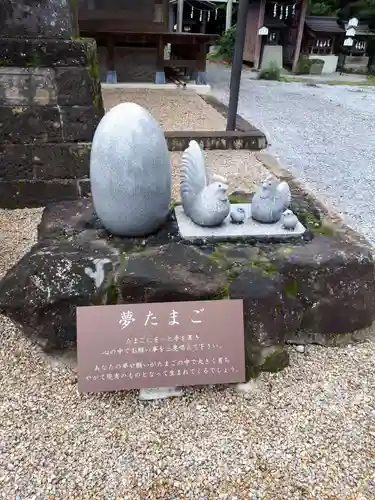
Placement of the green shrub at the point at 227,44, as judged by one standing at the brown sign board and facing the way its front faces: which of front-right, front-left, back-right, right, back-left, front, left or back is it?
back

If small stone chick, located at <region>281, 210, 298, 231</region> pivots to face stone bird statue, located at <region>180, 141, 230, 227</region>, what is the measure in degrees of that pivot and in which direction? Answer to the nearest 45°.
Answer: approximately 45° to its right

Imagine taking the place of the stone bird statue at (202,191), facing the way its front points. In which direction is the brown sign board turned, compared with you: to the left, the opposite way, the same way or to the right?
to the right

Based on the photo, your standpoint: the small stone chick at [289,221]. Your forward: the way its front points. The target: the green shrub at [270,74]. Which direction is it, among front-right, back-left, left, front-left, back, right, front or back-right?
back-right

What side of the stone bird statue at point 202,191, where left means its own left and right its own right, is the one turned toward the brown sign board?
right

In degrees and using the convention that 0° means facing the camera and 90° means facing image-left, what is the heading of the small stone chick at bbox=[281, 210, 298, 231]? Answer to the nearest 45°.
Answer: approximately 45°

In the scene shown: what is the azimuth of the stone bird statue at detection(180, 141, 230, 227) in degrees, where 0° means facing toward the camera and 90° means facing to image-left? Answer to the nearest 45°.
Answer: approximately 270°

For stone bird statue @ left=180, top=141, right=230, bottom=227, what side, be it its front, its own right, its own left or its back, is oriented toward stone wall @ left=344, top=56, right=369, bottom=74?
left

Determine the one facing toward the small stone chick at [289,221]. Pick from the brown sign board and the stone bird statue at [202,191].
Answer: the stone bird statue

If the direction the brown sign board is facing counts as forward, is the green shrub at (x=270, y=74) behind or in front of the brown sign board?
behind

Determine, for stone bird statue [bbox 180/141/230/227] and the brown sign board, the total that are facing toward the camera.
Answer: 1

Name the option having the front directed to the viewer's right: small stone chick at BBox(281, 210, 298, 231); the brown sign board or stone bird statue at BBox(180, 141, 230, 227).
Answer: the stone bird statue
